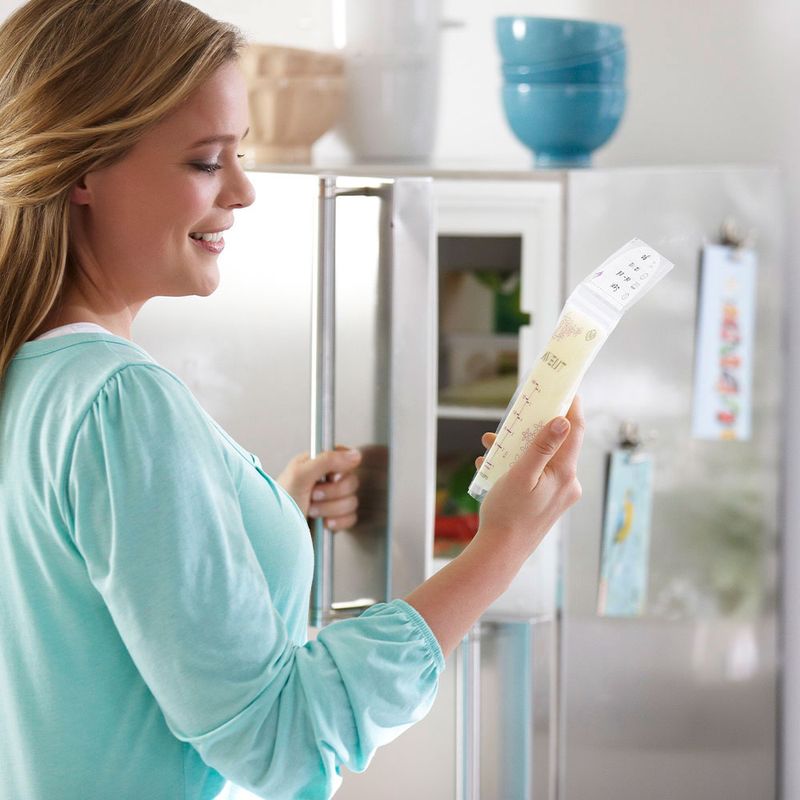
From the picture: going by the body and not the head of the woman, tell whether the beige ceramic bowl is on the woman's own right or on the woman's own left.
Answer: on the woman's own left

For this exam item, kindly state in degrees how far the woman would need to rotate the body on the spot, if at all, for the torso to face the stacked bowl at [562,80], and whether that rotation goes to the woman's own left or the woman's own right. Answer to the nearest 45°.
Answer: approximately 45° to the woman's own left

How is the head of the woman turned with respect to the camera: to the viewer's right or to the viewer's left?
to the viewer's right

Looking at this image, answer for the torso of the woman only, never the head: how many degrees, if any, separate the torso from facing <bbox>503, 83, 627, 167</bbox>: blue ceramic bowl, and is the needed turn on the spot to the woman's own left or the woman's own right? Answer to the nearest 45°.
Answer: approximately 45° to the woman's own left

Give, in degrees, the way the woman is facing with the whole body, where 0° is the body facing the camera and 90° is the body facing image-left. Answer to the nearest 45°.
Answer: approximately 270°

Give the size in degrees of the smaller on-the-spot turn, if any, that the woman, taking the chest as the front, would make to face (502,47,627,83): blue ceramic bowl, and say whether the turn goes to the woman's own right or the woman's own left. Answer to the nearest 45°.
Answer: approximately 45° to the woman's own left
